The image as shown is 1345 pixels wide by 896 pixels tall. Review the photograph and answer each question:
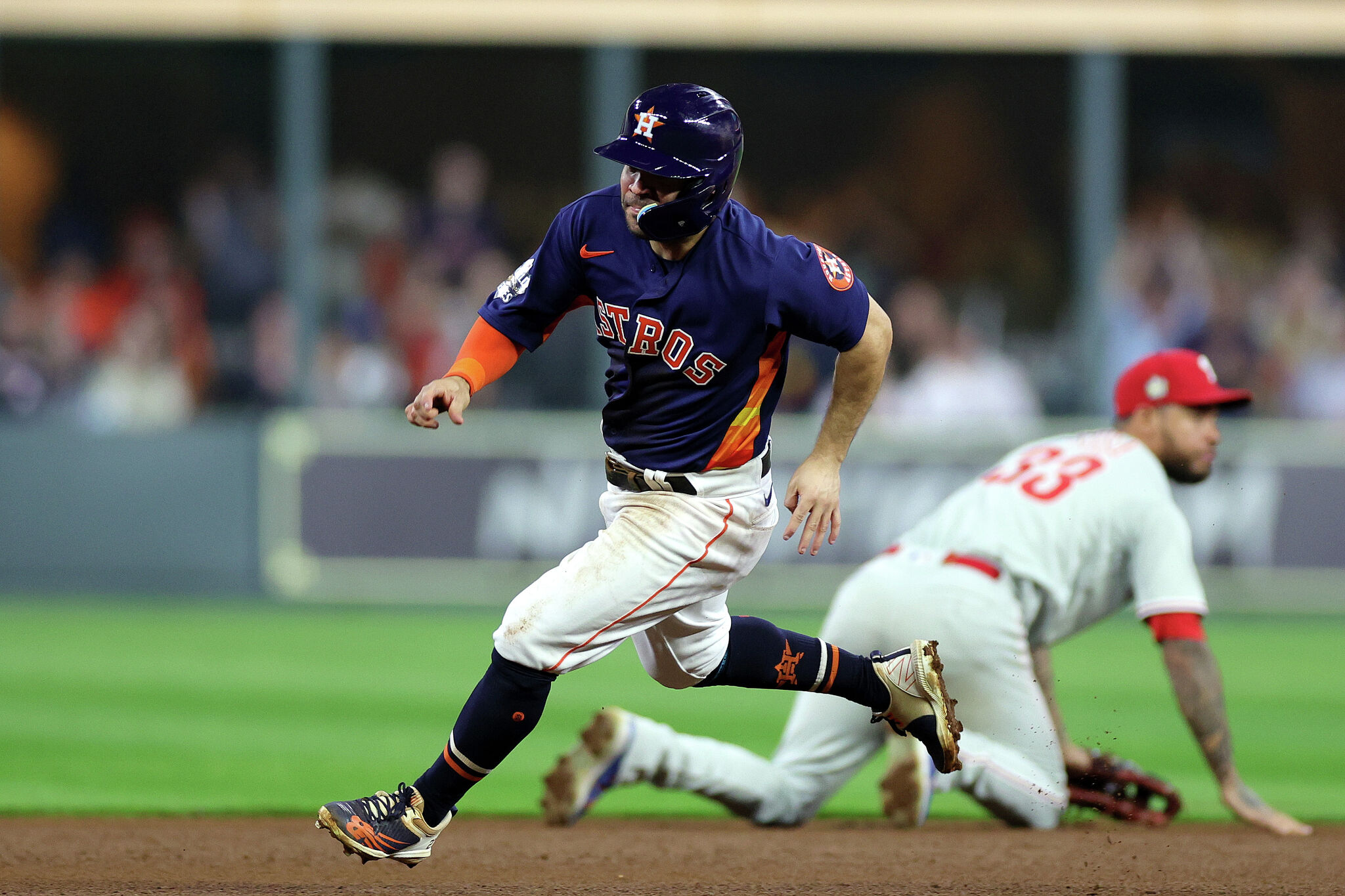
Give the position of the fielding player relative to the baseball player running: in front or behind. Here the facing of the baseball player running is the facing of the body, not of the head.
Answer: behind

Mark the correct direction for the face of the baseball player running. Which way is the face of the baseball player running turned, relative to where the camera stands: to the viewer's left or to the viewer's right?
to the viewer's left

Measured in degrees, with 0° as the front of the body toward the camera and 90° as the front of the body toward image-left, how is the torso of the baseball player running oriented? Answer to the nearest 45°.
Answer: approximately 45°

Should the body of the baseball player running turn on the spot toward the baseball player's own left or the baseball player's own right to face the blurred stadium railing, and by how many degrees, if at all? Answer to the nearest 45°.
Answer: approximately 135° to the baseball player's own right
